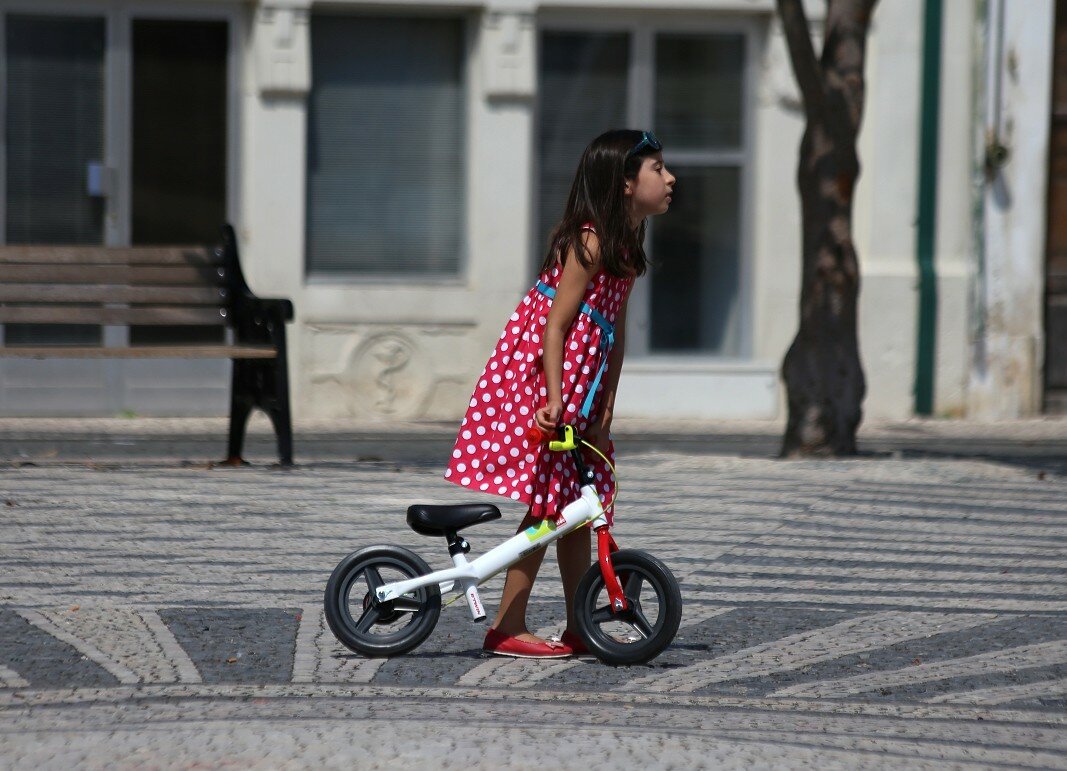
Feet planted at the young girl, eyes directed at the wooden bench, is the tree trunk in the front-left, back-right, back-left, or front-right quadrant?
front-right

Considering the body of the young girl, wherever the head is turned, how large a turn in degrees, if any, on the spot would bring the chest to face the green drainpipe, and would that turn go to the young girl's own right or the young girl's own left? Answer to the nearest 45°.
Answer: approximately 90° to the young girl's own left

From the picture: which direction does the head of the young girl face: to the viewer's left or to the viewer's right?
to the viewer's right

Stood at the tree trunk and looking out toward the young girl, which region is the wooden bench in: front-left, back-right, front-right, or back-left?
front-right

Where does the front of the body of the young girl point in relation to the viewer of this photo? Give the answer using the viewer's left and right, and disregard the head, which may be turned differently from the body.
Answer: facing to the right of the viewer

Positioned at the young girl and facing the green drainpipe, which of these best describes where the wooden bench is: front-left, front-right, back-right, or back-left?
front-left

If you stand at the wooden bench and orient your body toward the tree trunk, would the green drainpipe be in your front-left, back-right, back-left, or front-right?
front-left

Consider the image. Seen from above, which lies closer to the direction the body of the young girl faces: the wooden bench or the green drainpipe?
the green drainpipe

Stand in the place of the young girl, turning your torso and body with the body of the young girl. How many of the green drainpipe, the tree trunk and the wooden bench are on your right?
0

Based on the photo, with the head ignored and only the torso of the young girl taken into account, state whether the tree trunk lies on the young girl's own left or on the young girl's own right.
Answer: on the young girl's own left
